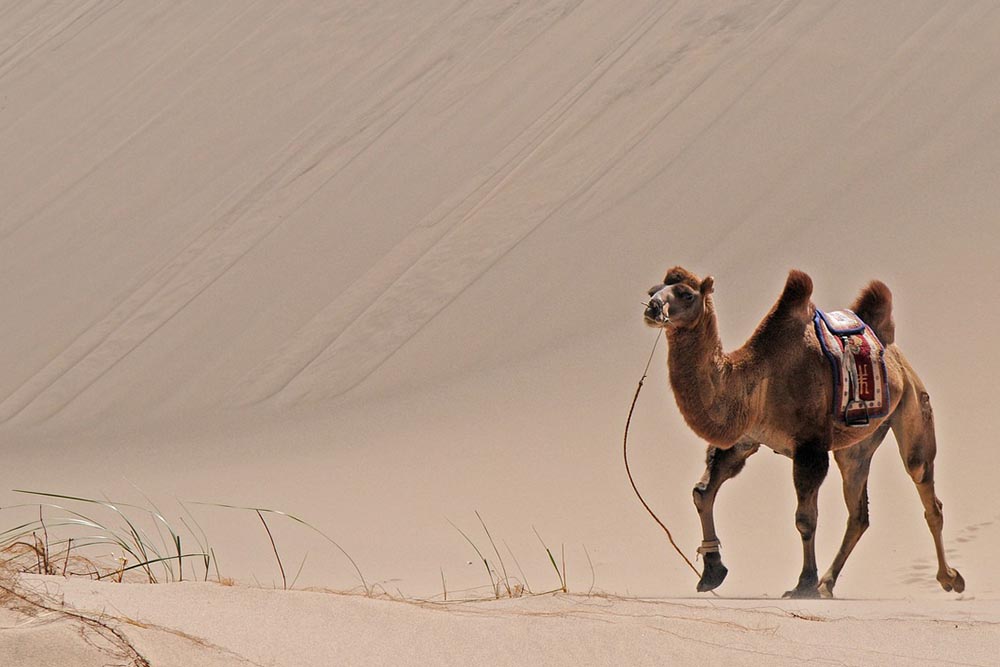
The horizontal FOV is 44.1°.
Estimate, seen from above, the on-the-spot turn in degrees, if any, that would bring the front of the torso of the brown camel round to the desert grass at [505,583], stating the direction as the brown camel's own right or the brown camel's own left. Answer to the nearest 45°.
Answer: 0° — it already faces it

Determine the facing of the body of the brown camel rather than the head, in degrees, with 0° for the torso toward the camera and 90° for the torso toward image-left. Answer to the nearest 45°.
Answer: approximately 45°
